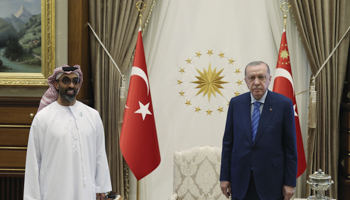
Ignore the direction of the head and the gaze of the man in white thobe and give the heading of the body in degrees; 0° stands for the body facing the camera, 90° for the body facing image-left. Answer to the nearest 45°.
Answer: approximately 0°

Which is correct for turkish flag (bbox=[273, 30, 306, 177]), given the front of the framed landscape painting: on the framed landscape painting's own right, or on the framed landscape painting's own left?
on the framed landscape painting's own left

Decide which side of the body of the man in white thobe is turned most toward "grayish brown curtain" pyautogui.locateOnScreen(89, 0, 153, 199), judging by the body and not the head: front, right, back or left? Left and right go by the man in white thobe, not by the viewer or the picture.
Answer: back

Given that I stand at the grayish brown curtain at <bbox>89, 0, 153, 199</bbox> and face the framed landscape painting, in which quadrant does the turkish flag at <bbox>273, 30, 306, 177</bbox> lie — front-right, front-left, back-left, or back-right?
back-left

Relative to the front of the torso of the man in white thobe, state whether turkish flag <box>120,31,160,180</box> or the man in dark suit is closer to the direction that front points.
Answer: the man in dark suit

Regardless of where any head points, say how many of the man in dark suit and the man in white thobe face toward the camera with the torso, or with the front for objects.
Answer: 2

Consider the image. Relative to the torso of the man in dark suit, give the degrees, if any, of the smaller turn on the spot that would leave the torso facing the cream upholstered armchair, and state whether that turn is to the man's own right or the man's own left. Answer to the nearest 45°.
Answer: approximately 135° to the man's own right

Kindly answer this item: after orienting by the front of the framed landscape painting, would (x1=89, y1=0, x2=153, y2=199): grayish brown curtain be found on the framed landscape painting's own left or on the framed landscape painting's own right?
on the framed landscape painting's own left

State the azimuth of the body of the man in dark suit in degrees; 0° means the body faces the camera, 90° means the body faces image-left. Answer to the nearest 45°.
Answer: approximately 0°
